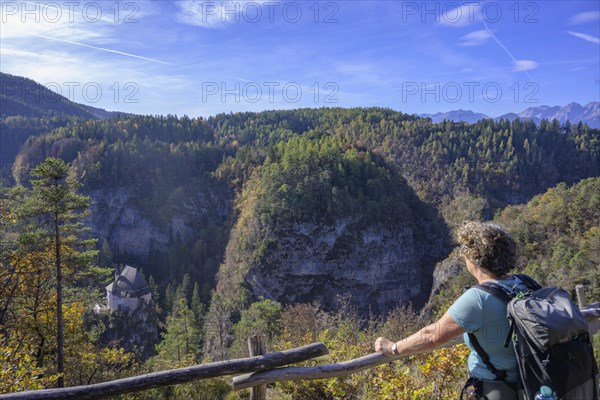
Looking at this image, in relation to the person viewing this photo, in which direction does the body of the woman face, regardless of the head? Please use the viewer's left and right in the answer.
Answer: facing away from the viewer and to the left of the viewer

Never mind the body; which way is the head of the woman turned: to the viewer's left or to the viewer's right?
to the viewer's left

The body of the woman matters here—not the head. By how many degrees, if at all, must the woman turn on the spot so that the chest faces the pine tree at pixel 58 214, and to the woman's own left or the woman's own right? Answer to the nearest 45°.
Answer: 0° — they already face it
